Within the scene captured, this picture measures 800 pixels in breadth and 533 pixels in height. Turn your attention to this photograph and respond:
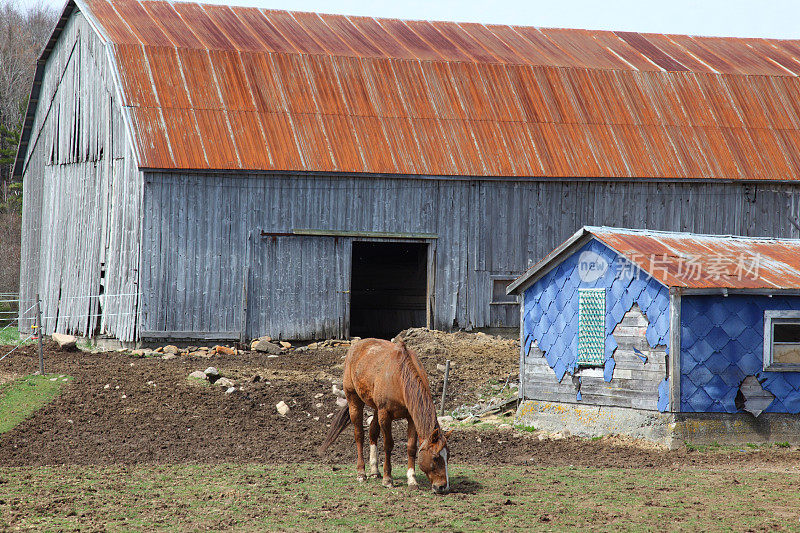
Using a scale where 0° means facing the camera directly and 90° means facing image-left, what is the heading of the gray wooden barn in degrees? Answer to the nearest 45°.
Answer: approximately 0°

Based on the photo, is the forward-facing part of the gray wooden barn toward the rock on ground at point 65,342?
no

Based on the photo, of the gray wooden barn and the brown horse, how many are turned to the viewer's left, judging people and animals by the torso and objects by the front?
0

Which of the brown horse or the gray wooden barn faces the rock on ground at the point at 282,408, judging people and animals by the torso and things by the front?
the gray wooden barn

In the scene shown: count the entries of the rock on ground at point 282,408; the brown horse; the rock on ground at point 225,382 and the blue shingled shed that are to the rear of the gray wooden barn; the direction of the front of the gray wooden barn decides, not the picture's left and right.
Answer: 0

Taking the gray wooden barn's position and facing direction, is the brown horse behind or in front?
in front

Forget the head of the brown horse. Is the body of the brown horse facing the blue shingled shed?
no

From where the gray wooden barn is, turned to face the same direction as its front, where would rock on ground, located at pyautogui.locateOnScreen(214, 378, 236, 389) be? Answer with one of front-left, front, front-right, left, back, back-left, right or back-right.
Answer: front

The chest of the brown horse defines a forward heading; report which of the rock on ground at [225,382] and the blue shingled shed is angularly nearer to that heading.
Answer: the blue shingled shed

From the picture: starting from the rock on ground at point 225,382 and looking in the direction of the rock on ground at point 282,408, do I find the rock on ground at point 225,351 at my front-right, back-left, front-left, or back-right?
back-left

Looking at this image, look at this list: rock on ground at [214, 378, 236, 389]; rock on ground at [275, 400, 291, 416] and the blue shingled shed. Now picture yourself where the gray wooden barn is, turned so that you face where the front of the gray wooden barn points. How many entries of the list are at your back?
0

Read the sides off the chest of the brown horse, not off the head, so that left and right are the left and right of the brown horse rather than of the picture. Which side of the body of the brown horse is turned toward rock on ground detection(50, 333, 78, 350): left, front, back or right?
back

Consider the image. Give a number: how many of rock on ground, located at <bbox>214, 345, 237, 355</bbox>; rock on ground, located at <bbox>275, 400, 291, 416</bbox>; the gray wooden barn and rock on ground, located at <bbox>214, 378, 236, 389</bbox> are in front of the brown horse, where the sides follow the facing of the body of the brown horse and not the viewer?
0

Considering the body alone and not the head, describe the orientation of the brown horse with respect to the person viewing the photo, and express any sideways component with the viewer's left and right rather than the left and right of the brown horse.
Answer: facing the viewer and to the right of the viewer

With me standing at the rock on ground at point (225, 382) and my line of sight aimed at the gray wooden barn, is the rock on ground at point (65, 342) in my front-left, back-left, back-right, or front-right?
front-left
